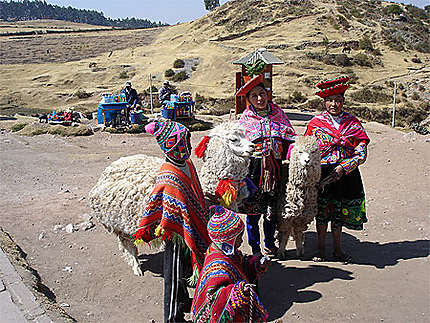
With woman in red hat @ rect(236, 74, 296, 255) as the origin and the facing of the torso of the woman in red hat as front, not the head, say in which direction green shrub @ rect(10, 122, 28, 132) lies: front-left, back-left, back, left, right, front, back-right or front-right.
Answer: back-right

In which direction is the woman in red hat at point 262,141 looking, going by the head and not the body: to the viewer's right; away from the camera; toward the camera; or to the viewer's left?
toward the camera

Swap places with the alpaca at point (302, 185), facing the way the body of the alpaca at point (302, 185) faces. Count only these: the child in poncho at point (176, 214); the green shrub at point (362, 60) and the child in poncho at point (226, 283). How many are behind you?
1

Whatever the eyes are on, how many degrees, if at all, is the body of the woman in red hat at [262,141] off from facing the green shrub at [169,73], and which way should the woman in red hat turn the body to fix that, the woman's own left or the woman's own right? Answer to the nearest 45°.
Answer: approximately 180°

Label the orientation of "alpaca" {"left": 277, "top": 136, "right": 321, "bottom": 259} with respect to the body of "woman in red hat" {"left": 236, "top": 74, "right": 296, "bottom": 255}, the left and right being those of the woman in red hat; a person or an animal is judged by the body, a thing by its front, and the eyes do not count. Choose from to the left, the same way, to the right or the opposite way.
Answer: the same way

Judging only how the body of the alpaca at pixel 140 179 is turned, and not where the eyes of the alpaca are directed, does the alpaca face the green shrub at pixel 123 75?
no

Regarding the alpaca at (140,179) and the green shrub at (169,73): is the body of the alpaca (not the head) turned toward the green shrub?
no

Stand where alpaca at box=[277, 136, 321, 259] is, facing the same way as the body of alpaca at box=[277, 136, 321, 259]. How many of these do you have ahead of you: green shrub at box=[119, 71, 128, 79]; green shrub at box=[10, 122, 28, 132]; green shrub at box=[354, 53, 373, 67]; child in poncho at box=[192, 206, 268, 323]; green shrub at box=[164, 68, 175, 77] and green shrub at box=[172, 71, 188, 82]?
1

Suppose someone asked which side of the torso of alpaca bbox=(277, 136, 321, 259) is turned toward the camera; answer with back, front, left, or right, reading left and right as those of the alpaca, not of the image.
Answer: front

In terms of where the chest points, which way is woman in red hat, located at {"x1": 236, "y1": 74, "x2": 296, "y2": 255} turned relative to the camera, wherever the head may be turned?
toward the camera

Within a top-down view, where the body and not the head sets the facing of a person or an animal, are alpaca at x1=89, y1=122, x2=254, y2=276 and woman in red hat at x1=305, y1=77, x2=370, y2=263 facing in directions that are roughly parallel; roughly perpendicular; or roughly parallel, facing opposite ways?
roughly perpendicular

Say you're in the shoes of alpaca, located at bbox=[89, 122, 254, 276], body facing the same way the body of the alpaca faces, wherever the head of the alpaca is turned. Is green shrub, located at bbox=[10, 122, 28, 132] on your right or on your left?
on your left

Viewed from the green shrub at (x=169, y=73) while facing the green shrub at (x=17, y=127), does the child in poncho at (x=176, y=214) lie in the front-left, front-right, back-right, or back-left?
front-left

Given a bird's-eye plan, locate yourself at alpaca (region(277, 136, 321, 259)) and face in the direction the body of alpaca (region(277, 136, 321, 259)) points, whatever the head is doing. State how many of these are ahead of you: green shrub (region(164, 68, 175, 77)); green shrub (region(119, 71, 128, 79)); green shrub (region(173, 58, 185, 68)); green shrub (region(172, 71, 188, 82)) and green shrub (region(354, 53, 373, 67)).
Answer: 0

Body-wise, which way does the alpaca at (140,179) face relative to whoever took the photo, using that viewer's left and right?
facing to the right of the viewer

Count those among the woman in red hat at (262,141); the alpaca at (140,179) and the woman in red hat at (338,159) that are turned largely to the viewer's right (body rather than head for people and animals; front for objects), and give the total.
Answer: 1
